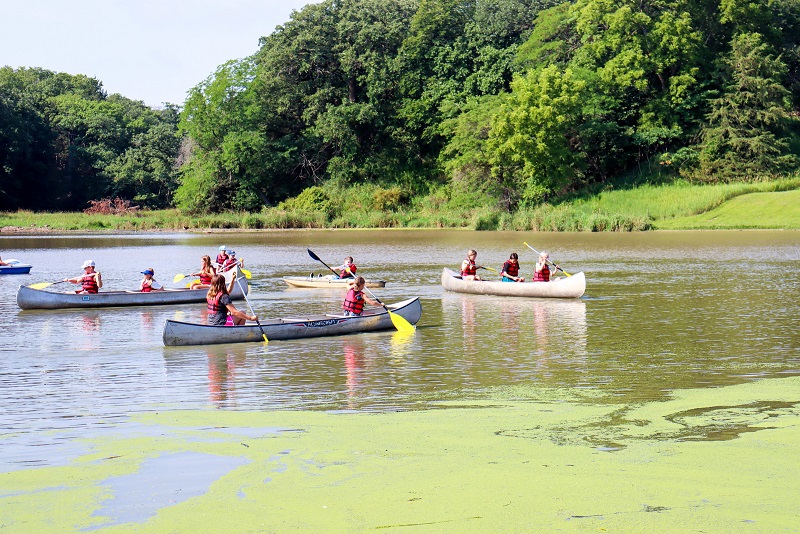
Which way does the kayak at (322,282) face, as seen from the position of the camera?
facing to the left of the viewer

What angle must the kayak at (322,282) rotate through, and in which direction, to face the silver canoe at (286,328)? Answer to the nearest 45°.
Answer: approximately 90° to its left

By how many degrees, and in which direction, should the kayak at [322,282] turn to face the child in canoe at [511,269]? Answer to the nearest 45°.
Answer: approximately 135° to its left

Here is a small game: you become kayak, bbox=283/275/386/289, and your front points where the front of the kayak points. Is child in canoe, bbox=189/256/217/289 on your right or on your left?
on your left

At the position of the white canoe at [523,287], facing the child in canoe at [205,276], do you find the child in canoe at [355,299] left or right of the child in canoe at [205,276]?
left
